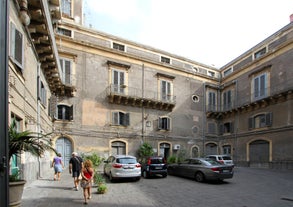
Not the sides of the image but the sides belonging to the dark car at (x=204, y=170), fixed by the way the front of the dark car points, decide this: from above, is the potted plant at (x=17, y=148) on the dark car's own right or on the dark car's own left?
on the dark car's own left

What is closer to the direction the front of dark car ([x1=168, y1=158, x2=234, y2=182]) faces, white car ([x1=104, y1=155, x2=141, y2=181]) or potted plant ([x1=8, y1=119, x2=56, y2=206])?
the white car

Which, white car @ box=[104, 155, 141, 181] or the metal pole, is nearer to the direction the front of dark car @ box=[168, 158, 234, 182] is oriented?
the white car

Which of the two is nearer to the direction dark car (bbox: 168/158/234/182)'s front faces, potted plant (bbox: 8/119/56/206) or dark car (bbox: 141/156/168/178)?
the dark car

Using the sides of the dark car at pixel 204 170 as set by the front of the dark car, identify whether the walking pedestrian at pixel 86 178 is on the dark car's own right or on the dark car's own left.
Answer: on the dark car's own left

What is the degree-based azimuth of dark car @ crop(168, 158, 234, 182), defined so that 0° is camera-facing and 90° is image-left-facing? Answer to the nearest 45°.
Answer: approximately 135°
